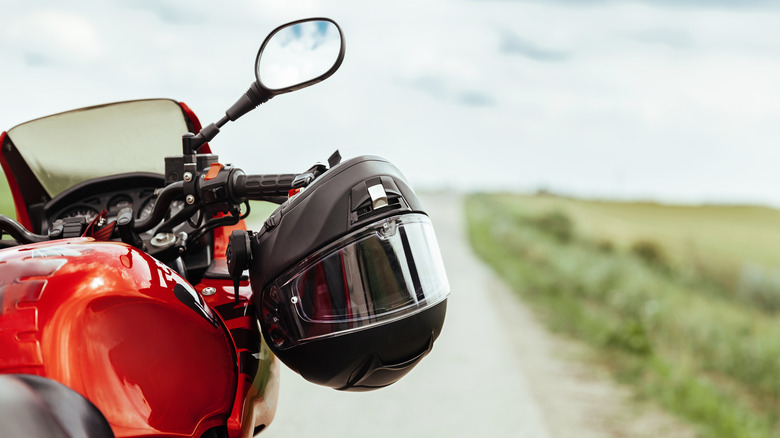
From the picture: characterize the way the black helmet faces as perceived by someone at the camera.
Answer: facing the viewer and to the right of the viewer
